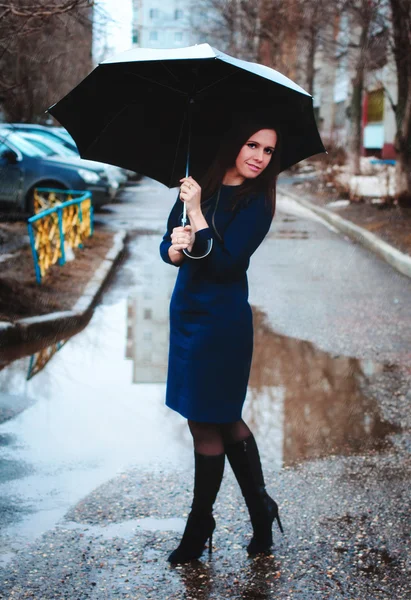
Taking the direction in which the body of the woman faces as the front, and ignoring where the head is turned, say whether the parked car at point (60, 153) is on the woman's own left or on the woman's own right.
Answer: on the woman's own right

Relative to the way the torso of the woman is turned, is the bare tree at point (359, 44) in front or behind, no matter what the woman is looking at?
behind

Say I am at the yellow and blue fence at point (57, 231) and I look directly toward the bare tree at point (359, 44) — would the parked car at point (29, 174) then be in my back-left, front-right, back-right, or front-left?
front-left

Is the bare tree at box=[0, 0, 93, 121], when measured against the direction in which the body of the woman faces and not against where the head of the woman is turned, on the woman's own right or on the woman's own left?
on the woman's own right

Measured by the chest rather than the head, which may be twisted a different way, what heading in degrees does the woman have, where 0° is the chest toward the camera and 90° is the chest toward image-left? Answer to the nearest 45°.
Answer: approximately 45°

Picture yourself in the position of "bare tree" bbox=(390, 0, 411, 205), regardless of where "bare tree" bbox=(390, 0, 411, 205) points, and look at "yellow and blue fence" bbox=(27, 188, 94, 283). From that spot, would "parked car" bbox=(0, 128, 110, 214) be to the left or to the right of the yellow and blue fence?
right

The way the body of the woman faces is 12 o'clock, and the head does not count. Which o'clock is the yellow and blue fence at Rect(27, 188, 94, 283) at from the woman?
The yellow and blue fence is roughly at 4 o'clock from the woman.

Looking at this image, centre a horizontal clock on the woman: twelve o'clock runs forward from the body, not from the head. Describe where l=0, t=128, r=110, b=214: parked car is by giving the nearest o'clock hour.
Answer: The parked car is roughly at 4 o'clock from the woman.
